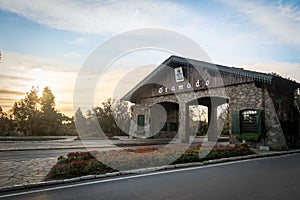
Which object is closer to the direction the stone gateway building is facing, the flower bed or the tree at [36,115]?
the flower bed

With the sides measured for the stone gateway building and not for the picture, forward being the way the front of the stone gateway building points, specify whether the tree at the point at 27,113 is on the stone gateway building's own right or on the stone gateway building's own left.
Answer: on the stone gateway building's own right

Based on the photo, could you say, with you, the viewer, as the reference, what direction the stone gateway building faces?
facing the viewer and to the left of the viewer

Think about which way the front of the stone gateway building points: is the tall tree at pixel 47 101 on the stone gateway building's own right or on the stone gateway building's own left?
on the stone gateway building's own right

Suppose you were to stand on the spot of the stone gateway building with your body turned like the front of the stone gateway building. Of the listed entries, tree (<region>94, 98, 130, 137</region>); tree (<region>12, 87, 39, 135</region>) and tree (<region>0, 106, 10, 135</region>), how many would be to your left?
0

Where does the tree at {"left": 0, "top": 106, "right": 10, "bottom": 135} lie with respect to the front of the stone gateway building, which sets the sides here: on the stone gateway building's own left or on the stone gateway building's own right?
on the stone gateway building's own right

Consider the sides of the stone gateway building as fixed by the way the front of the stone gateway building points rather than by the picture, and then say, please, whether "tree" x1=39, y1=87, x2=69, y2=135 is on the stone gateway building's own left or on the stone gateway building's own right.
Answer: on the stone gateway building's own right

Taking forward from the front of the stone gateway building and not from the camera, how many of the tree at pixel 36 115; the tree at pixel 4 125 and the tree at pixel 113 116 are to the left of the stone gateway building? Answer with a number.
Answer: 0

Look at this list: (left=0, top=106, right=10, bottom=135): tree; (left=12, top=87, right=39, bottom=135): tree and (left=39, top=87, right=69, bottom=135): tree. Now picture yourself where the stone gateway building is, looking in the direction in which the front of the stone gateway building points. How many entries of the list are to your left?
0

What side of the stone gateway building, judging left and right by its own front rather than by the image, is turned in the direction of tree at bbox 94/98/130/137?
right
